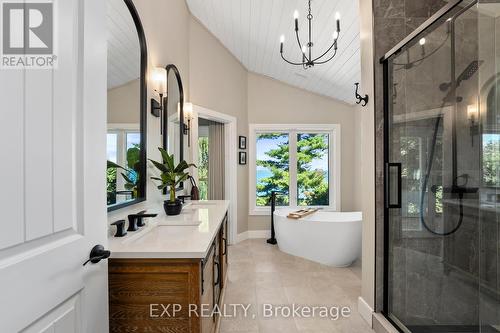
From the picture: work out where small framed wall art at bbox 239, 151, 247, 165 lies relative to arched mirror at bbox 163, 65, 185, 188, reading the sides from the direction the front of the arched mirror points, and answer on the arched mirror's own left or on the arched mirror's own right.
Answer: on the arched mirror's own left

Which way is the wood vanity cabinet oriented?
to the viewer's right

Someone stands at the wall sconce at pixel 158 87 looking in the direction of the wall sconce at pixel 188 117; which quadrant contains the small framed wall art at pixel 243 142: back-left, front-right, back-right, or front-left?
front-right

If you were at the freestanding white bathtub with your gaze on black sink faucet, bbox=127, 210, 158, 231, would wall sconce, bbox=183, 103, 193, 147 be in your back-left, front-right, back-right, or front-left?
front-right

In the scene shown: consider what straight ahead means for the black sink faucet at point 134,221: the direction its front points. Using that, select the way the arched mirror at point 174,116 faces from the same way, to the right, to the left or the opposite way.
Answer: the same way

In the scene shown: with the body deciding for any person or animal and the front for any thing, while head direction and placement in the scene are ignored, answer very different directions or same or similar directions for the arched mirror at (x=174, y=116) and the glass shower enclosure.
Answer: very different directions

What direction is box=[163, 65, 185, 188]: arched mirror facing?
to the viewer's right

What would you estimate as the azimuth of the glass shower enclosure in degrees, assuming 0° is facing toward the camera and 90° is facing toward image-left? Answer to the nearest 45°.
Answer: approximately 45°

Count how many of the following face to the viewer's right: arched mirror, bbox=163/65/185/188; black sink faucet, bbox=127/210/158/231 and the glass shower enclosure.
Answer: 2

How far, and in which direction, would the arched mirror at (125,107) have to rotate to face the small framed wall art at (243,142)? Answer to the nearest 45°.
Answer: approximately 90° to its left

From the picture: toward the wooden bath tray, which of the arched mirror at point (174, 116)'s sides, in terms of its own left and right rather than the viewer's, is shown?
front

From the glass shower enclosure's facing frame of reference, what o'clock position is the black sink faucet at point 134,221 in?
The black sink faucet is roughly at 12 o'clock from the glass shower enclosure.

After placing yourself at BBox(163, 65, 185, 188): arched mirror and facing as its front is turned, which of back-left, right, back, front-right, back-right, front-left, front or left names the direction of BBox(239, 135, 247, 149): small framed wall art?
front-left

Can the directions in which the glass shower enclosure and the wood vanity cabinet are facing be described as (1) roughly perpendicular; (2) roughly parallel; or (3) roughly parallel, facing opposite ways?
roughly parallel, facing opposite ways

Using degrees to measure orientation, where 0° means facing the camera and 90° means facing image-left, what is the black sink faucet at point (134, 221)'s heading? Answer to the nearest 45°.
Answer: approximately 270°

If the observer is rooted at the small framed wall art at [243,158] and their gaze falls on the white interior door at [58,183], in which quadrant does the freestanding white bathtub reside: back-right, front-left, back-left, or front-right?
front-left

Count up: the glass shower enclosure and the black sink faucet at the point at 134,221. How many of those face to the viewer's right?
1
